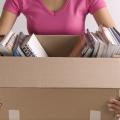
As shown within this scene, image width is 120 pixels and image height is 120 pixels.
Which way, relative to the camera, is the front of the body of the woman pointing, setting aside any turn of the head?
toward the camera
